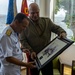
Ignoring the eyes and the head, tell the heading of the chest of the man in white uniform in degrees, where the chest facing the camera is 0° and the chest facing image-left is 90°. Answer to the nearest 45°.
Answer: approximately 270°

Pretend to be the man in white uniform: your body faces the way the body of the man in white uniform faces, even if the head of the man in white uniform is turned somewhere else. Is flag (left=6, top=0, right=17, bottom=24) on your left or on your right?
on your left
